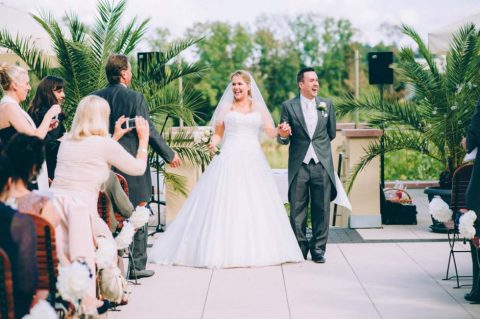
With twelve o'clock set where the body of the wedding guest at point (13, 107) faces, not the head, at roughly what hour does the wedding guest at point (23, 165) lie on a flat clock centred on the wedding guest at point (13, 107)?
the wedding guest at point (23, 165) is roughly at 3 o'clock from the wedding guest at point (13, 107).

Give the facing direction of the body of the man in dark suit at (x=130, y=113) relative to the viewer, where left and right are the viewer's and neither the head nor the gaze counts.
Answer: facing away from the viewer and to the right of the viewer

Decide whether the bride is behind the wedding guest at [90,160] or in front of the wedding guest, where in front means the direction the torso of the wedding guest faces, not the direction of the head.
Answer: in front

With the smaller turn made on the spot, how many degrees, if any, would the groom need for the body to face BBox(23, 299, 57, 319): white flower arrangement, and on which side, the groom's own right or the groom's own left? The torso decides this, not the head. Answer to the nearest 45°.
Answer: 0° — they already face it

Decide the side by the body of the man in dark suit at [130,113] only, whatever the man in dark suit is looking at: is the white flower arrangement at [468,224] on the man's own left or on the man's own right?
on the man's own right

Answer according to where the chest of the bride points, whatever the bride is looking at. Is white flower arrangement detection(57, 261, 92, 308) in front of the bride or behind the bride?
in front

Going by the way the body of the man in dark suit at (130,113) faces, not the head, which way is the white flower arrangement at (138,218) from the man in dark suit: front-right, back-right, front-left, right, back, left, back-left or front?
back-right

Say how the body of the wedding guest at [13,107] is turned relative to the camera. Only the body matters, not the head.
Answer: to the viewer's right

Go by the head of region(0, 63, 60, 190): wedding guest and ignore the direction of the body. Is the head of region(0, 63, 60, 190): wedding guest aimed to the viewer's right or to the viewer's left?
to the viewer's right

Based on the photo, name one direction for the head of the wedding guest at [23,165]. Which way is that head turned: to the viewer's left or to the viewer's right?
to the viewer's right

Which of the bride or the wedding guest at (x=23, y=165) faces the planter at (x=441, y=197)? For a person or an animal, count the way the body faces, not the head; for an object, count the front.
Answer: the wedding guest
